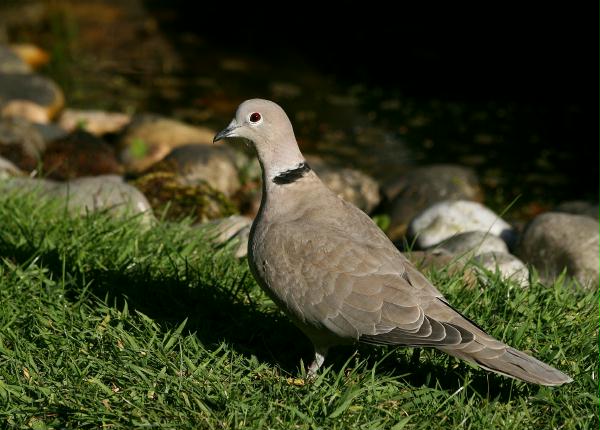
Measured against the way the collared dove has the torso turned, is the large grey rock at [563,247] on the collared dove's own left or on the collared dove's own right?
on the collared dove's own right

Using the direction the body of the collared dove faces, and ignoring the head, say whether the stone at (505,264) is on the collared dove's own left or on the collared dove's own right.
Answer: on the collared dove's own right

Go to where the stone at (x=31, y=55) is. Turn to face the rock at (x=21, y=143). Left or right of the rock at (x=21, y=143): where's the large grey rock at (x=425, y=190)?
left

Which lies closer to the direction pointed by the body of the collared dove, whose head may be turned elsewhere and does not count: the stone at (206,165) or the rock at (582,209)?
the stone

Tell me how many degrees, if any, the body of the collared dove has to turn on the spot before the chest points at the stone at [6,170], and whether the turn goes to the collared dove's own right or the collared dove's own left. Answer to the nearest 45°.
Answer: approximately 45° to the collared dove's own right

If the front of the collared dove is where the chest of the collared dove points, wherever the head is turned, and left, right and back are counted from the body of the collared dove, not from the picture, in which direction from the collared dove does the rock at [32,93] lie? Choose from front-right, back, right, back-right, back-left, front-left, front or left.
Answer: front-right

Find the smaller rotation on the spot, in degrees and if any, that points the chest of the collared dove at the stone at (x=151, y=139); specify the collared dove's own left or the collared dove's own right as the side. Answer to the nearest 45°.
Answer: approximately 45° to the collared dove's own right

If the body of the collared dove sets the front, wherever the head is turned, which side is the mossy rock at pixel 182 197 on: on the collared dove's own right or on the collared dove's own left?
on the collared dove's own right

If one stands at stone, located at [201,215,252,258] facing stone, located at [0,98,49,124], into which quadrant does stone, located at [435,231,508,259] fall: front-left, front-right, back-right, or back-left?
back-right

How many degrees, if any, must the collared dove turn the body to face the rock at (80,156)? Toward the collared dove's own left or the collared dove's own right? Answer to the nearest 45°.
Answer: approximately 45° to the collared dove's own right

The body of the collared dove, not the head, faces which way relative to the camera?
to the viewer's left

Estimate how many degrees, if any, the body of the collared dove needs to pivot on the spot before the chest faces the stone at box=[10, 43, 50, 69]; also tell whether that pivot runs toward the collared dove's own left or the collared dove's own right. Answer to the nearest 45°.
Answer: approximately 45° to the collared dove's own right

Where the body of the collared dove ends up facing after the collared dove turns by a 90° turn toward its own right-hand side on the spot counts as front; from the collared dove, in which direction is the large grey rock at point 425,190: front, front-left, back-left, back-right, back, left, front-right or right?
front

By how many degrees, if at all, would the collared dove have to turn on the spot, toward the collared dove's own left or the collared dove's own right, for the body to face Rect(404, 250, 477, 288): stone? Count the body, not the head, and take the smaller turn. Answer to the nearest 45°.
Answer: approximately 90° to the collared dove's own right
